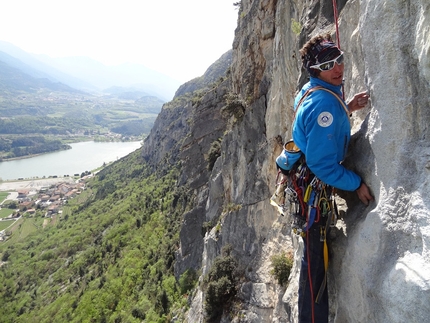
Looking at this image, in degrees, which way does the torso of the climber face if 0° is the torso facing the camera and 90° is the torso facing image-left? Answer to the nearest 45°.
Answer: approximately 270°

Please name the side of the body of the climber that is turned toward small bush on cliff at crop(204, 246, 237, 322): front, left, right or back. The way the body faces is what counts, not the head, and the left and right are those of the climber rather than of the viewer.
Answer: left

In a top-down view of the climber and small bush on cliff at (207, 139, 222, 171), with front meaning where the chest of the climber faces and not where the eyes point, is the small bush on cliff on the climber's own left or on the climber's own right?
on the climber's own left

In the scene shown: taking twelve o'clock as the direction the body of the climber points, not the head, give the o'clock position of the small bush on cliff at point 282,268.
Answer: The small bush on cliff is roughly at 9 o'clock from the climber.
